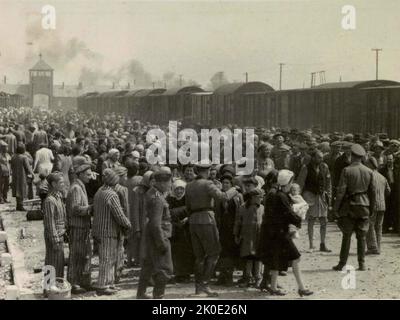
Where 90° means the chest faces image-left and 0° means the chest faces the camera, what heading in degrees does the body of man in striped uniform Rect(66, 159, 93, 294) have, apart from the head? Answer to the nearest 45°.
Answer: approximately 270°

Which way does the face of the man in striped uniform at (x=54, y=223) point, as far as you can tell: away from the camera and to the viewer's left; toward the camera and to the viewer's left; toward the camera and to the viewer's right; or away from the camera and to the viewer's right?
toward the camera and to the viewer's right

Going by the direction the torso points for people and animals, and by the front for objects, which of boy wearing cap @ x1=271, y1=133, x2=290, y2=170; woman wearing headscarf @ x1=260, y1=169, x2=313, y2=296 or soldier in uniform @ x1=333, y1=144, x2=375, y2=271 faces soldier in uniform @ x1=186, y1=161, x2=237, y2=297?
the boy wearing cap

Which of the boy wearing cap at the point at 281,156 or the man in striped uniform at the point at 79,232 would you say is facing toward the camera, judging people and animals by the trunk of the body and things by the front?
the boy wearing cap

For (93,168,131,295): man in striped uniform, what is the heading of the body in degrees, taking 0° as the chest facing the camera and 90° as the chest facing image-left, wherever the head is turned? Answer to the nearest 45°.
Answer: approximately 225°

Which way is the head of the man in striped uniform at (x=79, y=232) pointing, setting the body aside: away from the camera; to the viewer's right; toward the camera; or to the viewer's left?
to the viewer's right

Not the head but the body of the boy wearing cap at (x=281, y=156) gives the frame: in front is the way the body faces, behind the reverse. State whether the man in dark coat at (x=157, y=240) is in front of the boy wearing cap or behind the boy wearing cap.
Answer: in front

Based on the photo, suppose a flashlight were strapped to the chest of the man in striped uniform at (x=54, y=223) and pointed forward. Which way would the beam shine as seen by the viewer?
to the viewer's right

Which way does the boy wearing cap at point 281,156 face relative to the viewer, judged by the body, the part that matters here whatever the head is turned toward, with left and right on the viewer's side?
facing the viewer

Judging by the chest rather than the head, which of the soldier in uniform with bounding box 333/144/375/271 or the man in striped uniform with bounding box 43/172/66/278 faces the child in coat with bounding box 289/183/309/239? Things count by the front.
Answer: the man in striped uniform

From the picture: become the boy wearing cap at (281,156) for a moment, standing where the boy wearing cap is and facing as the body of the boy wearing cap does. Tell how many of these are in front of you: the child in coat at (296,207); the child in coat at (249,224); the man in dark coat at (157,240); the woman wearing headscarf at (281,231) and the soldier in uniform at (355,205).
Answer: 5
